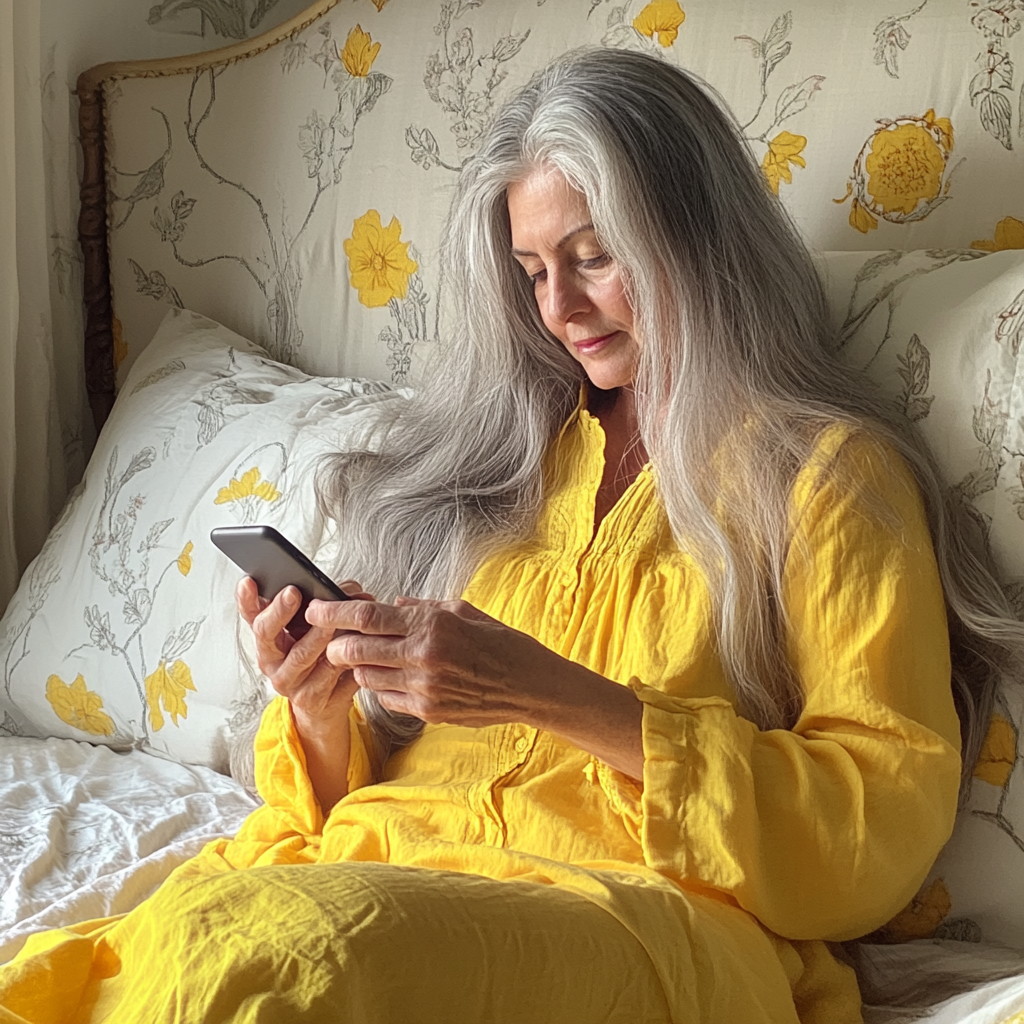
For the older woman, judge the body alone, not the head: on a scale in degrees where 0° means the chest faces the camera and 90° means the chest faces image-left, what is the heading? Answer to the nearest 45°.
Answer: approximately 45°

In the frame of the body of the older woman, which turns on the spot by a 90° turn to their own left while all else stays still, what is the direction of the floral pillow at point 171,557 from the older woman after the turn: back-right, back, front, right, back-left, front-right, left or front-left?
back

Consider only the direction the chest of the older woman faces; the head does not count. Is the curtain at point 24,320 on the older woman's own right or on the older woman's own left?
on the older woman's own right
